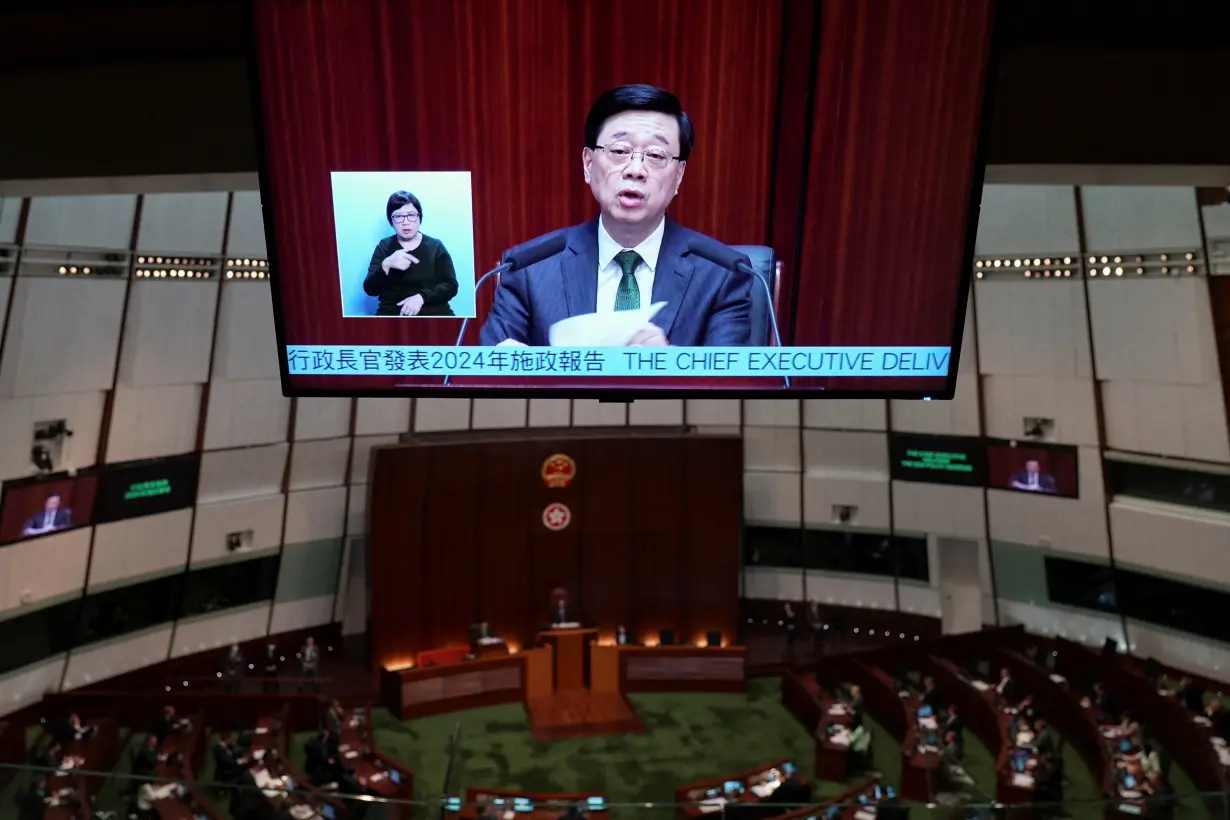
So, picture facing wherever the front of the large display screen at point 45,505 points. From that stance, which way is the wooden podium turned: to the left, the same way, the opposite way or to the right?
to the right

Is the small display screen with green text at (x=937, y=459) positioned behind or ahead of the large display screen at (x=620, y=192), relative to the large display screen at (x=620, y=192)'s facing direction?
behind

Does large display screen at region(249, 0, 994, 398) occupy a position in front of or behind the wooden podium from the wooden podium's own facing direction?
in front

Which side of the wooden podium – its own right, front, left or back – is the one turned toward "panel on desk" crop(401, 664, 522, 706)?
right

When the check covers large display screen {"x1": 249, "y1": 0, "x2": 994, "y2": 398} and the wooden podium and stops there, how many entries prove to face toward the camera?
2

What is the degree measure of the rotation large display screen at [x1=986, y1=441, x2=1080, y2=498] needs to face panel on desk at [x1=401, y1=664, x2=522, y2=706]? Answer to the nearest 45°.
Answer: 0° — it already faces it

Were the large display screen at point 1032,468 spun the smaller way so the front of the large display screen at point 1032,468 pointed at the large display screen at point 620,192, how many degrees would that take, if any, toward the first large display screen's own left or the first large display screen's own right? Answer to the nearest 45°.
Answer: approximately 45° to the first large display screen's own left

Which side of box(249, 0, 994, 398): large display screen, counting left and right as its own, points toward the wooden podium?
back

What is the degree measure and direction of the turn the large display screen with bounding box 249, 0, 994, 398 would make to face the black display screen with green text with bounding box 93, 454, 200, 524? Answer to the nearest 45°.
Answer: approximately 135° to its right

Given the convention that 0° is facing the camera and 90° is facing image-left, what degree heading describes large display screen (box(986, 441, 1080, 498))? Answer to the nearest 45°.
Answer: approximately 45°

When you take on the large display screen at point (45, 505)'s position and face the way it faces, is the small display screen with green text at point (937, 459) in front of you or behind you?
in front

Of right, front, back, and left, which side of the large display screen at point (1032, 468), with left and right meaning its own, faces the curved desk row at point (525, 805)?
front
